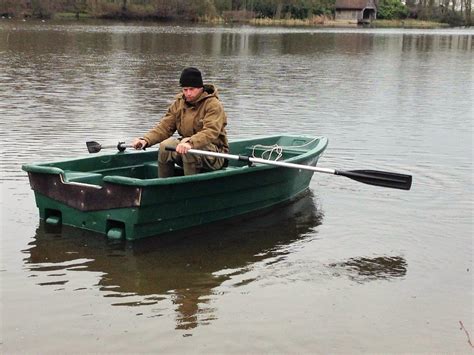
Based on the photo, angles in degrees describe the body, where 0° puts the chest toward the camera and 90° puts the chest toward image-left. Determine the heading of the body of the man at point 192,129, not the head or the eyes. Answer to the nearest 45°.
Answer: approximately 45°

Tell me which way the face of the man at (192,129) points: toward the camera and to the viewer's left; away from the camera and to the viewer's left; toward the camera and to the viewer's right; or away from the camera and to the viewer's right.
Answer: toward the camera and to the viewer's left

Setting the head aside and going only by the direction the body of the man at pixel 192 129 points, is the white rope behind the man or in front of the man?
behind

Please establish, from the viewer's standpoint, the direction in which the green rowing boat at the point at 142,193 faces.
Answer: facing away from the viewer and to the right of the viewer
